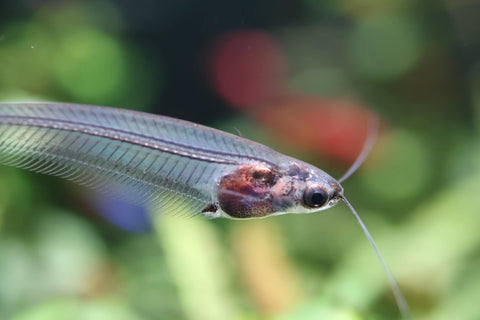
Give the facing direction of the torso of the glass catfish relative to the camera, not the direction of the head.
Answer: to the viewer's right
